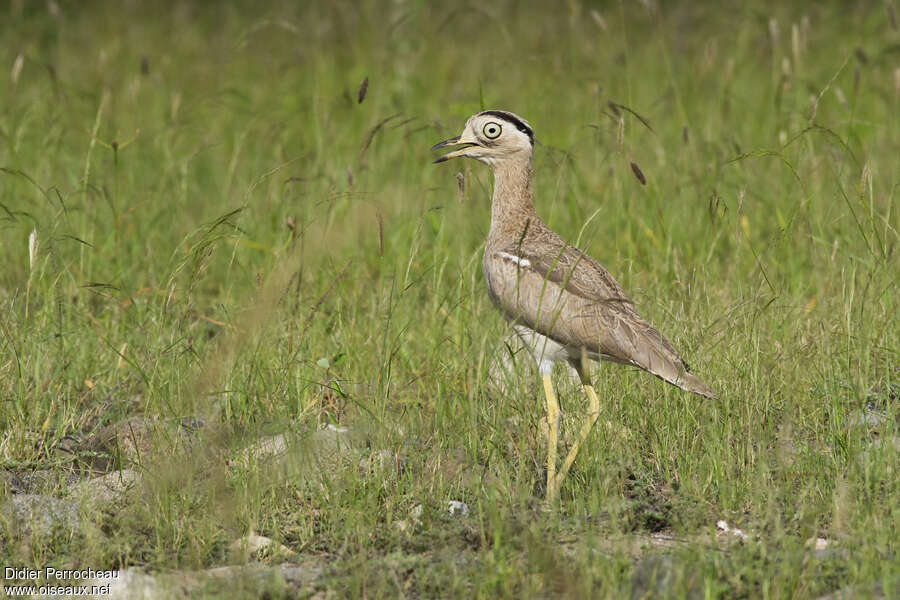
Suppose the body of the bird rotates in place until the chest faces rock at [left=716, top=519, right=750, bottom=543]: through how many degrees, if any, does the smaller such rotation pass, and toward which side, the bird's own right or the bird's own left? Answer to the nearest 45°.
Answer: approximately 135° to the bird's own left

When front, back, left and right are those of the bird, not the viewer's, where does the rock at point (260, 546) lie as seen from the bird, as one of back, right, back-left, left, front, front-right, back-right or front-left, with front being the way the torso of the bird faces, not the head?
front-left

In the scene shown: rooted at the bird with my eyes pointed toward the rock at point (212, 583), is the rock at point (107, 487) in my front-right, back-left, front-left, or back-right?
front-right

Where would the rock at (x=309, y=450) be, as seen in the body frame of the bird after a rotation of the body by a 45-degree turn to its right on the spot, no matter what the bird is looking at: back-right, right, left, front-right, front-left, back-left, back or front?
front

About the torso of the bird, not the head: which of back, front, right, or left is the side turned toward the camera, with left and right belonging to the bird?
left

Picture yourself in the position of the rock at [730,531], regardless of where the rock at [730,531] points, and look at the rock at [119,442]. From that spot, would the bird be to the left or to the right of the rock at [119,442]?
right

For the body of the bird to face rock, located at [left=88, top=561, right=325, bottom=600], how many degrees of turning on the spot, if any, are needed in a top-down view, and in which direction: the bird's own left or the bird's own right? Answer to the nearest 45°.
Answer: approximately 45° to the bird's own left

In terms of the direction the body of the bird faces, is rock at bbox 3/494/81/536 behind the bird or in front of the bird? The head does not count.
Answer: in front

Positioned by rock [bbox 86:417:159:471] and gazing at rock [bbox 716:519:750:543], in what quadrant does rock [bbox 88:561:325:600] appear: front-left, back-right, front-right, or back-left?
front-right

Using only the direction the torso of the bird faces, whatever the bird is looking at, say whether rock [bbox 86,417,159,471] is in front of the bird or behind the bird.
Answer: in front
